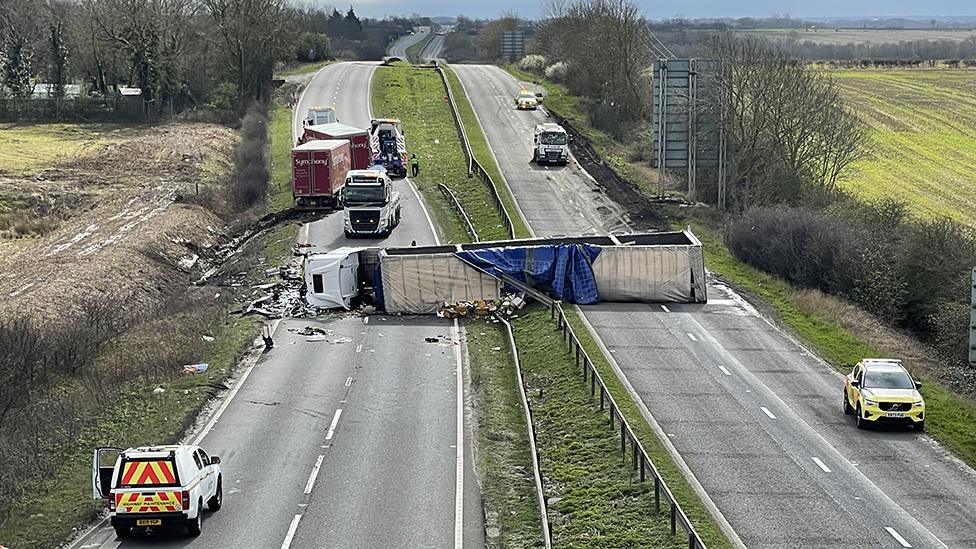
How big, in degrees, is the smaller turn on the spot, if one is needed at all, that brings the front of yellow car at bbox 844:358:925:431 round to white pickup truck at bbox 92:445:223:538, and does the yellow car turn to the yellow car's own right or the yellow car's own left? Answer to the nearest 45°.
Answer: approximately 45° to the yellow car's own right

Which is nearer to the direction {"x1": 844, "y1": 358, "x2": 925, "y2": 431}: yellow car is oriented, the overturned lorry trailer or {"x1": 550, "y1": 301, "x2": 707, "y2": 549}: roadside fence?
the roadside fence

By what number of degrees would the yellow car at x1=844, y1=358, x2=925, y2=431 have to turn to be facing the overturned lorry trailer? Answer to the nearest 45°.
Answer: approximately 135° to its right

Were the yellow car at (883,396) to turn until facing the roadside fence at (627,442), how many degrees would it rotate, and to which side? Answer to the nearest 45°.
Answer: approximately 45° to its right

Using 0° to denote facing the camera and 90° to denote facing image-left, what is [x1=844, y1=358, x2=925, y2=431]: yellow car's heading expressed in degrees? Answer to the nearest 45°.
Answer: approximately 0°

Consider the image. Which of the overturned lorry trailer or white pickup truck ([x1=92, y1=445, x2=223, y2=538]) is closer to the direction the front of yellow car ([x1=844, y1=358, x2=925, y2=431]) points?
the white pickup truck
